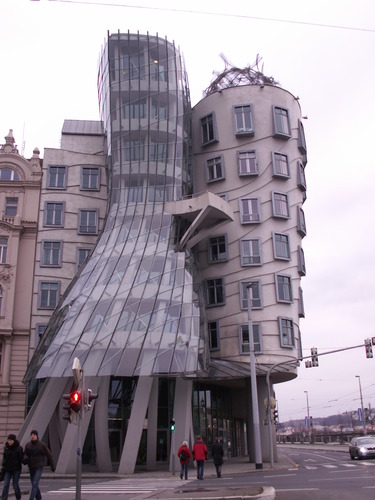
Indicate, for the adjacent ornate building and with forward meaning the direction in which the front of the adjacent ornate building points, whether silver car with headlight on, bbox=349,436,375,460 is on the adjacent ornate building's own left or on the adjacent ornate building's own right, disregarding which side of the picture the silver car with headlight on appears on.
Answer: on the adjacent ornate building's own left

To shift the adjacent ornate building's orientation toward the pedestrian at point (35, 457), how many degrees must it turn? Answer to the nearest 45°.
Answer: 0° — it already faces them

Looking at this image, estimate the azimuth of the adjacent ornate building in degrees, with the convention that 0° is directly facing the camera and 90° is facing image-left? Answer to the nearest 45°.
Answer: approximately 0°

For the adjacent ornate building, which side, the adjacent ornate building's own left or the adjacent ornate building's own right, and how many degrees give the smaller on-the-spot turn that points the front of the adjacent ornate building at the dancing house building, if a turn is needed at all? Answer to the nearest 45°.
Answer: approximately 90° to the adjacent ornate building's own left

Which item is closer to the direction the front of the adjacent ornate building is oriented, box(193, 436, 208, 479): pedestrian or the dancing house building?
the pedestrian

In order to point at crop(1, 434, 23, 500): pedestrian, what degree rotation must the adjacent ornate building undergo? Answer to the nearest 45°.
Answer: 0° — it already faces them

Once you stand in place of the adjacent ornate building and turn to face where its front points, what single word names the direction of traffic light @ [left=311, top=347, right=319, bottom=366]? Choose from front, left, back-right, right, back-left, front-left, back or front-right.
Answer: front-left

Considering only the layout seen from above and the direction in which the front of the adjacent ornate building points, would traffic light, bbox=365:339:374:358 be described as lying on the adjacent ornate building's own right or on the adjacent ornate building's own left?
on the adjacent ornate building's own left

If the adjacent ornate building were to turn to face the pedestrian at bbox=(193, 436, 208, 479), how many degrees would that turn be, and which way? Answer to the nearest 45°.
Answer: approximately 45° to its left

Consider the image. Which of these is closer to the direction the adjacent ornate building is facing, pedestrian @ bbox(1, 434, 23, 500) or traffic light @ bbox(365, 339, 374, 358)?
the pedestrian
